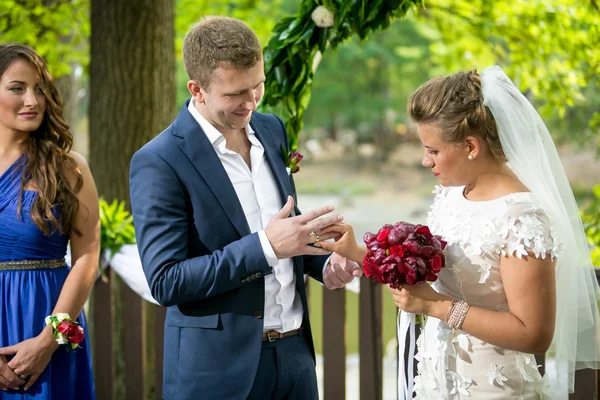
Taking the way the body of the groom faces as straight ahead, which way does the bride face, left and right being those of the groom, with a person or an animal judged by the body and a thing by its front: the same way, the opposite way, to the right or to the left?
to the right

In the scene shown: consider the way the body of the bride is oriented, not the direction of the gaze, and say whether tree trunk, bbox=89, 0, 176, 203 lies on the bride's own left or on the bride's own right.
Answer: on the bride's own right

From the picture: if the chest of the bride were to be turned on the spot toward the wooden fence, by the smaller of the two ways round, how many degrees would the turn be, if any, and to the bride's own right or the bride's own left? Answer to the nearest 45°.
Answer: approximately 90° to the bride's own right

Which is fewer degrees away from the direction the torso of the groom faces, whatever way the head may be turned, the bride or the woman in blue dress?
the bride

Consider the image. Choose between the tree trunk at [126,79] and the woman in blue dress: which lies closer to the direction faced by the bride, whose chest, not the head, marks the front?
the woman in blue dress

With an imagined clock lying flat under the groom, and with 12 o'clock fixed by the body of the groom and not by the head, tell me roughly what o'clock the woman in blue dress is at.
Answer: The woman in blue dress is roughly at 6 o'clock from the groom.

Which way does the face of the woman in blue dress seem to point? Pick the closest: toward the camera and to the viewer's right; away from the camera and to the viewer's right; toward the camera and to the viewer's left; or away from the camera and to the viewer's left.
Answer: toward the camera and to the viewer's right

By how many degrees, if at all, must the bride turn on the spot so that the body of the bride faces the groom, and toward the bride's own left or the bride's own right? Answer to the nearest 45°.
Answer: approximately 45° to the bride's own right

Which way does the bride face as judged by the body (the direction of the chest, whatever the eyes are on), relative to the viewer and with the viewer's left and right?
facing the viewer and to the left of the viewer

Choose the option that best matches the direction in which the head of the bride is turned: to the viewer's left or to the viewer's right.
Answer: to the viewer's left

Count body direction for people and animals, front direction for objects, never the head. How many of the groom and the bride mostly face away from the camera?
0

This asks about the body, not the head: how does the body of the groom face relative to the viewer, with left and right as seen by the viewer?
facing the viewer and to the right of the viewer

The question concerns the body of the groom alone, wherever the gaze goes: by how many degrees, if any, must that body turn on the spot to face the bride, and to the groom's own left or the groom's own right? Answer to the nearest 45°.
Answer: approximately 45° to the groom's own left
